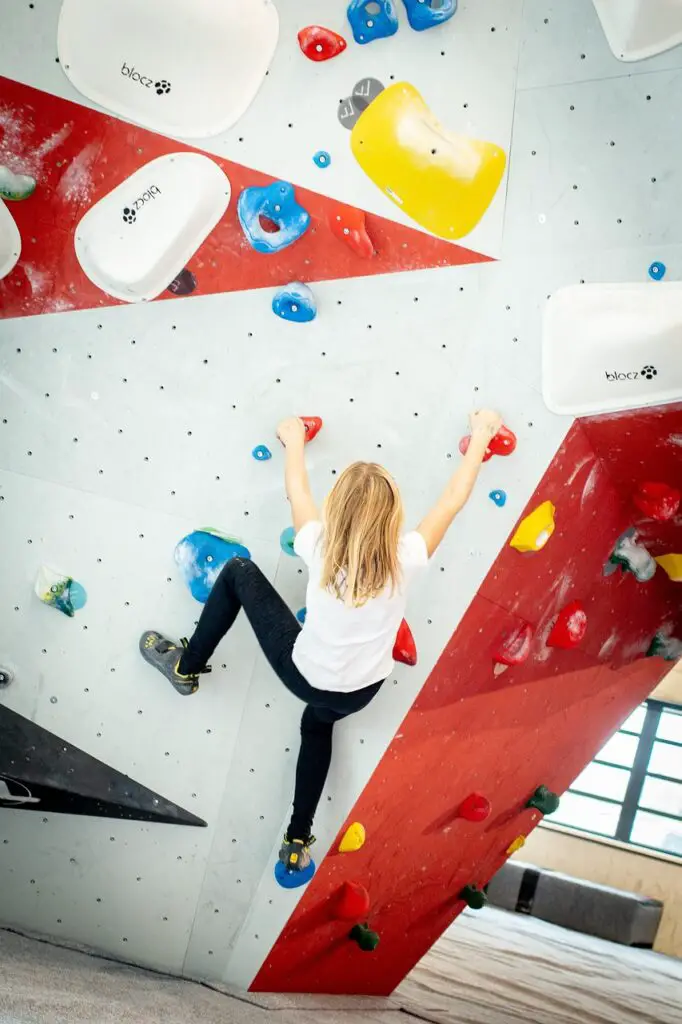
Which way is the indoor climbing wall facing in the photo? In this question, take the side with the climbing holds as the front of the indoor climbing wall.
toward the camera

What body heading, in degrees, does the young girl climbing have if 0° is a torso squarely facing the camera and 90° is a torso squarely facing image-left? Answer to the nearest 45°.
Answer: approximately 180°

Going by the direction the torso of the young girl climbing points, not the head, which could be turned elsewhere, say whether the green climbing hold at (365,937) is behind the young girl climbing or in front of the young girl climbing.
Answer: in front

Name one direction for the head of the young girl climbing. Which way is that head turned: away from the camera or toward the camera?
away from the camera
